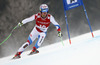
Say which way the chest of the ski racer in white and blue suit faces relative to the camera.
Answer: toward the camera
